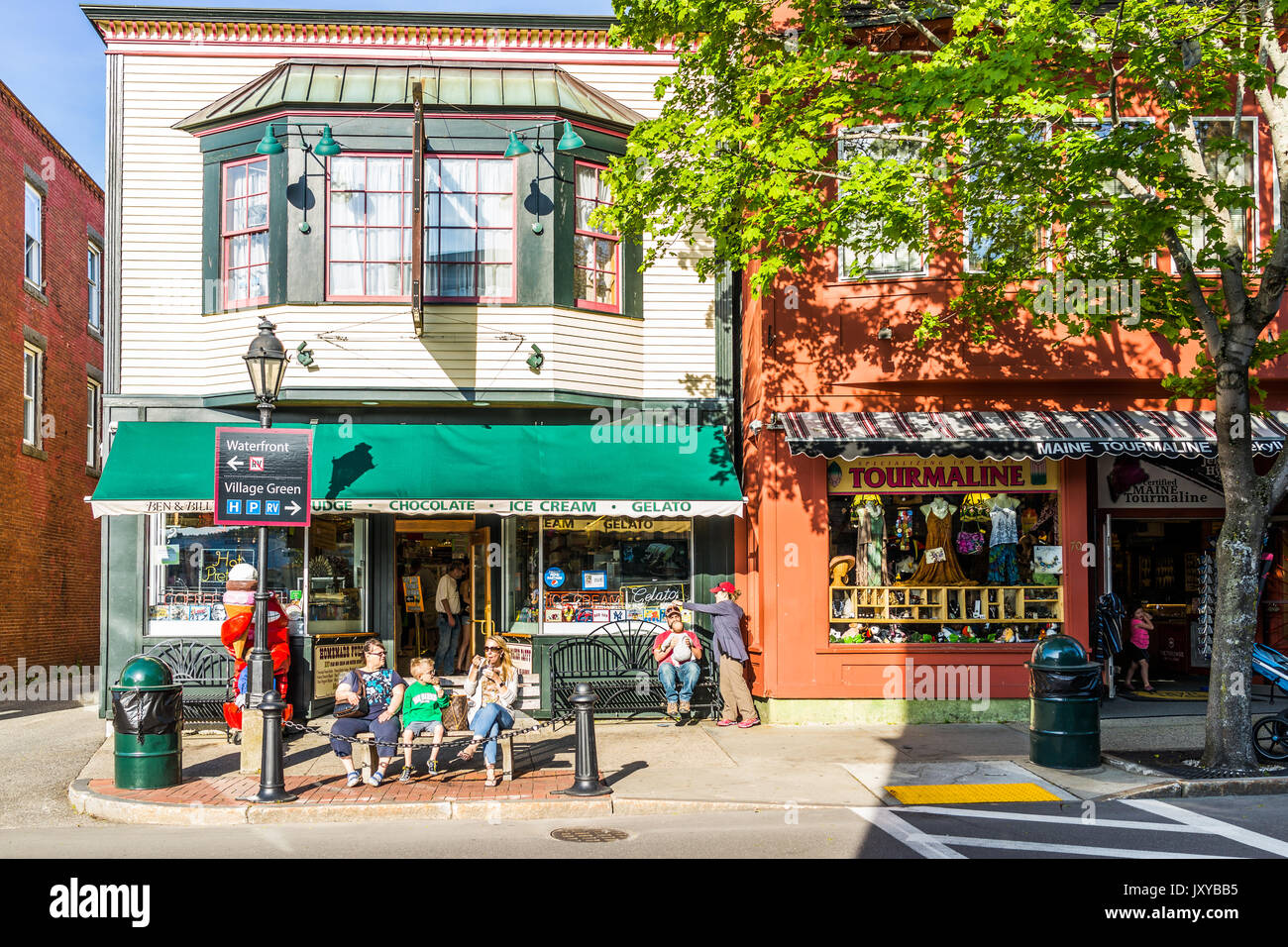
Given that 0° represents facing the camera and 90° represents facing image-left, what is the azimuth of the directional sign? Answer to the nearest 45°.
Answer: approximately 0°

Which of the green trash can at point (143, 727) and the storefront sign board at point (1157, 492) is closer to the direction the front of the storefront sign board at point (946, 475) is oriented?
the green trash can

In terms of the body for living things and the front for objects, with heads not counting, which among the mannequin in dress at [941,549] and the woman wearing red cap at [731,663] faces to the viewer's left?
the woman wearing red cap

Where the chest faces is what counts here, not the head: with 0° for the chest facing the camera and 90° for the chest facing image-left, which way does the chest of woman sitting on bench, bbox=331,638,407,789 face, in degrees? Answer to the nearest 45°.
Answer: approximately 0°

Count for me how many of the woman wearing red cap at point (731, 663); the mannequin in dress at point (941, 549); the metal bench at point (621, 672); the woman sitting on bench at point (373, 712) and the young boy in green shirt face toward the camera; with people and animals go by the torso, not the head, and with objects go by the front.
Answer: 4

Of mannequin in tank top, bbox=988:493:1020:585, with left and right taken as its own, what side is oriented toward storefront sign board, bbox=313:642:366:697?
right

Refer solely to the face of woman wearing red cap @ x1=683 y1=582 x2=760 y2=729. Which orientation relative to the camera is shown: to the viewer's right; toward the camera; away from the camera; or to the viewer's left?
to the viewer's left
